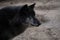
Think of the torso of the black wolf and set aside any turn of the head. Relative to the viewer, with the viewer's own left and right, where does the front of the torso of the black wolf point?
facing to the right of the viewer
